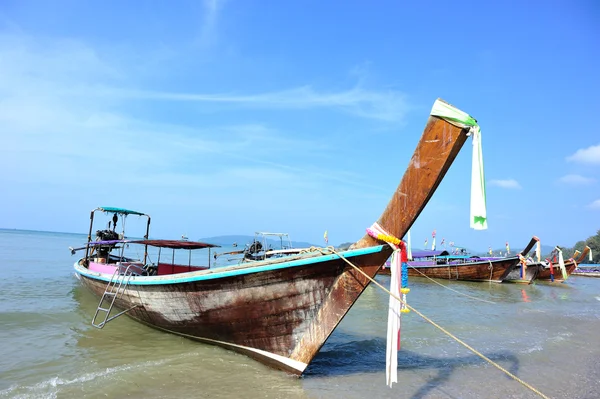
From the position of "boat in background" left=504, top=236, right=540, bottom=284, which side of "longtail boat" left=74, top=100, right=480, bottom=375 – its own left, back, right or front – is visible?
left

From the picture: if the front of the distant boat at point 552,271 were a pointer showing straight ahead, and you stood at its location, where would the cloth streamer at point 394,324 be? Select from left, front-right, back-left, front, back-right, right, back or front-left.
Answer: right

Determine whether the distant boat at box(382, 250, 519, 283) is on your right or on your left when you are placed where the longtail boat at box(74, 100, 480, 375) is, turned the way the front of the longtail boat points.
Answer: on your left

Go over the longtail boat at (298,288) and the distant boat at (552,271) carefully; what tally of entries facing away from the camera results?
0

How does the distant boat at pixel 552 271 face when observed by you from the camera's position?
facing to the right of the viewer

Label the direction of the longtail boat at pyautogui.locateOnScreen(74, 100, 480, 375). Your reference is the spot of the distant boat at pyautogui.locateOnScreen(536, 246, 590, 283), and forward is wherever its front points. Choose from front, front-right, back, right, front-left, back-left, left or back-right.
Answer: right

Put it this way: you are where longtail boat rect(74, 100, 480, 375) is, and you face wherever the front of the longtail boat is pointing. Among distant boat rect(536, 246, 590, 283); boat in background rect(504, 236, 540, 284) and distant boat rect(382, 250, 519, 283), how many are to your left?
3

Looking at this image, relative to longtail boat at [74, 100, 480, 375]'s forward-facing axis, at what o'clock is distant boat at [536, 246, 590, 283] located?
The distant boat is roughly at 9 o'clock from the longtail boat.
